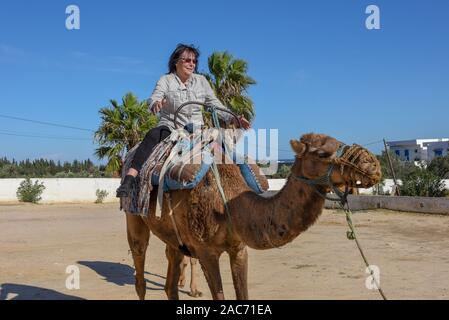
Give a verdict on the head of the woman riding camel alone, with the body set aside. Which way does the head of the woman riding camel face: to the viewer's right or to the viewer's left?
to the viewer's right

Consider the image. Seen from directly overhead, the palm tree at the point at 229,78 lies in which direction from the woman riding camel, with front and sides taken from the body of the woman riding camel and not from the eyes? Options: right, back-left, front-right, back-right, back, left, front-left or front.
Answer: back-left

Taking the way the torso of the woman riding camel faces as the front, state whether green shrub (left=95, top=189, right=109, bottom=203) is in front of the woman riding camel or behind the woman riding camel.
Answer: behind

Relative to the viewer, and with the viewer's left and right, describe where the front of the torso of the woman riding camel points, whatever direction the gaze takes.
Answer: facing the viewer and to the right of the viewer

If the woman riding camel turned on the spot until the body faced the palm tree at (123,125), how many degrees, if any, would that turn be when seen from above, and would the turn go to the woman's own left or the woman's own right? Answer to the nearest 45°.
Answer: approximately 135° to the woman's own left

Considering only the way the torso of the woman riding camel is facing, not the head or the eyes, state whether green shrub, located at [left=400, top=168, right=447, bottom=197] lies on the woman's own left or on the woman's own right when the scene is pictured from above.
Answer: on the woman's own left

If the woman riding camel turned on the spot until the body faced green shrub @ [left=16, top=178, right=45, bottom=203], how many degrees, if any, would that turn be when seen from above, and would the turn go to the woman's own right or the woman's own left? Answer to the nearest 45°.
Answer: approximately 135° to the woman's own left
